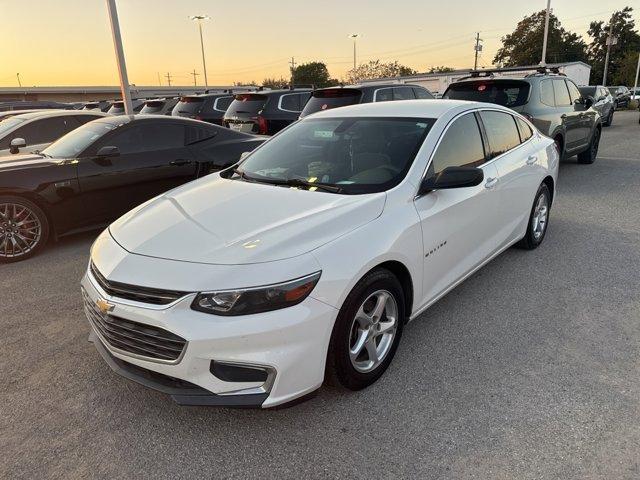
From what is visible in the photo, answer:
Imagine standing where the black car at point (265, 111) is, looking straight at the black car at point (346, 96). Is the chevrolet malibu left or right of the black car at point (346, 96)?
right

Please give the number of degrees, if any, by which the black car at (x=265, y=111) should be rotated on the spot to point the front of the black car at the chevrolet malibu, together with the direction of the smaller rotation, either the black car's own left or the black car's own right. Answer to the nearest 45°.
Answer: approximately 135° to the black car's own right

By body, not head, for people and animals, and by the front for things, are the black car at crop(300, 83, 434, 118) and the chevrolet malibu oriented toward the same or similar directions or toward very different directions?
very different directions

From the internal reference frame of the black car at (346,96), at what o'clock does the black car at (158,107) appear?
the black car at (158,107) is roughly at 9 o'clock from the black car at (346,96).

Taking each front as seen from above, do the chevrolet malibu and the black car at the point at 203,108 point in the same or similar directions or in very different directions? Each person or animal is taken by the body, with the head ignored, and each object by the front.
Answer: very different directions

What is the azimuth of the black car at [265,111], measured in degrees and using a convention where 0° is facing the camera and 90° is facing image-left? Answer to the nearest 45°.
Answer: approximately 225°

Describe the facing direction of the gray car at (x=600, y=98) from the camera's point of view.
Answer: facing away from the viewer and to the right of the viewer

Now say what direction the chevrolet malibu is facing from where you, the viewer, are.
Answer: facing the viewer and to the left of the viewer

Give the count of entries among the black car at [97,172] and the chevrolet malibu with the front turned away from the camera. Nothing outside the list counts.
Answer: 0

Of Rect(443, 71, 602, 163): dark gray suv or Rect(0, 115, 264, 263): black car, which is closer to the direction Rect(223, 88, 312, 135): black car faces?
the dark gray suv

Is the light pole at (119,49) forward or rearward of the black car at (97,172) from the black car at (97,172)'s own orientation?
rearward
